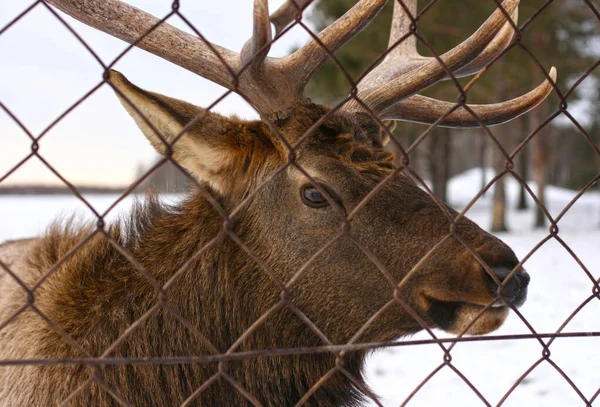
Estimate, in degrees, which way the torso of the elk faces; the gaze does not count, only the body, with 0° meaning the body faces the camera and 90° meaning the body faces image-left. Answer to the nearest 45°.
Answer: approximately 270°
